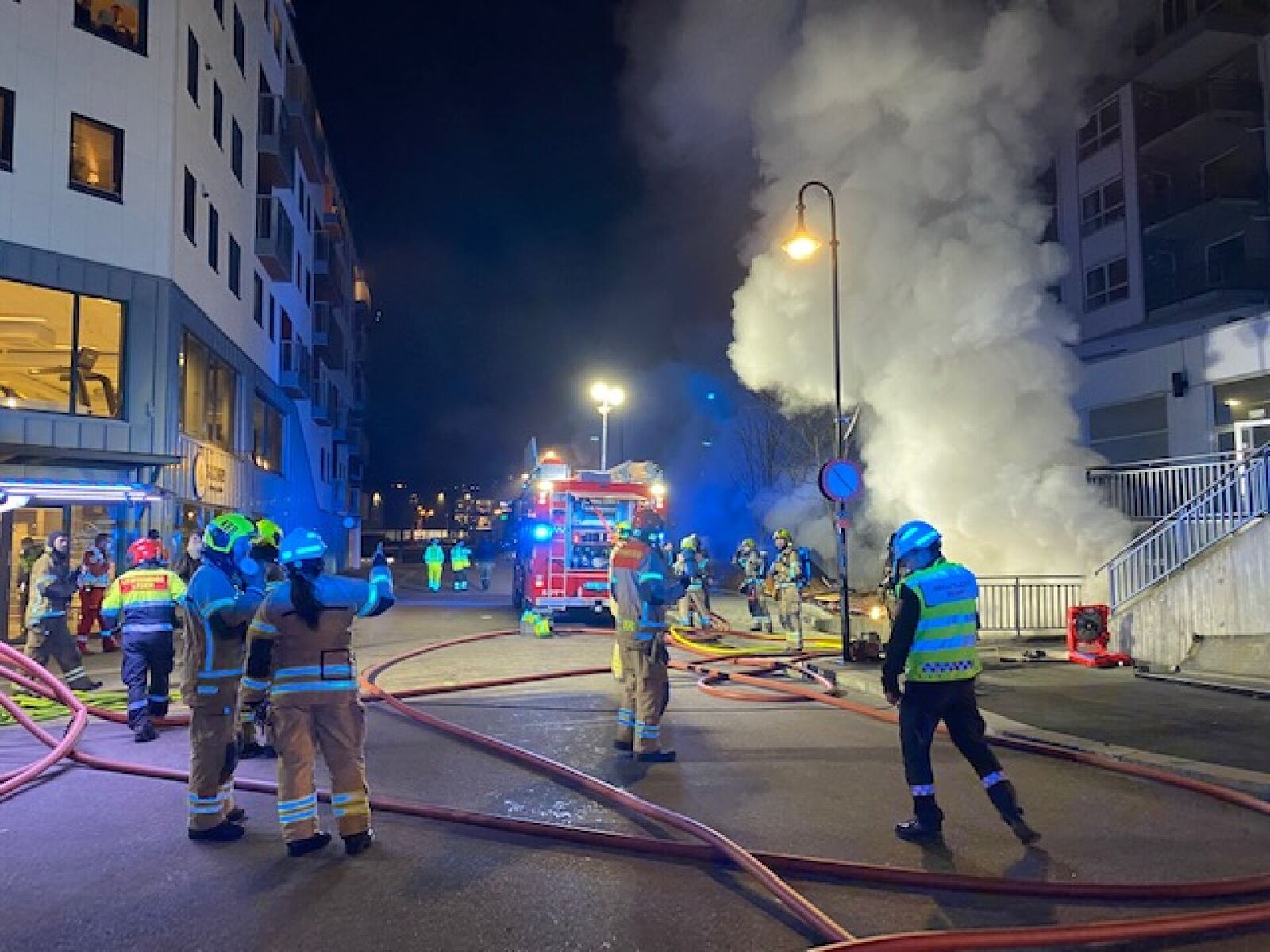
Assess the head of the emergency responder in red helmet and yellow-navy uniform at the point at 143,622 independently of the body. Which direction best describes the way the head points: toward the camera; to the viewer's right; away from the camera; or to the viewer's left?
away from the camera

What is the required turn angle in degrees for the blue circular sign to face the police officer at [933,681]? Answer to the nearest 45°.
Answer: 0° — it already faces them

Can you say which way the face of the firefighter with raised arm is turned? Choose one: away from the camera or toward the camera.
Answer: away from the camera

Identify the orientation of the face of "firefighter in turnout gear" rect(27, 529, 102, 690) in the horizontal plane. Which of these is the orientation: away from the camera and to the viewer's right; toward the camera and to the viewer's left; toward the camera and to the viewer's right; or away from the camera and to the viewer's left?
toward the camera and to the viewer's right

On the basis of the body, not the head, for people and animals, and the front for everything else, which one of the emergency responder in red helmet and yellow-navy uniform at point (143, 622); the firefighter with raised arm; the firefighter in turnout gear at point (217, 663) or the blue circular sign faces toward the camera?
the blue circular sign

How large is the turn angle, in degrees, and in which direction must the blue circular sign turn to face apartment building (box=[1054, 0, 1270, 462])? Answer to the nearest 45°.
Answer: approximately 135° to its left

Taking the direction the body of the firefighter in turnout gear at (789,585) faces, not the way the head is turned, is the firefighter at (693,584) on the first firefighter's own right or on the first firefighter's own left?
on the first firefighter's own right

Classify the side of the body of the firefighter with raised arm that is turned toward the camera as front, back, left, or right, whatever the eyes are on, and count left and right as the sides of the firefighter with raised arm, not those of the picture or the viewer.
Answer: back

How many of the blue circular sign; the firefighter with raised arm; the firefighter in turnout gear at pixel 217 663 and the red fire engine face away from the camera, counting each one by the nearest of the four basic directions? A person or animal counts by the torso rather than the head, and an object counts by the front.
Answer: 2

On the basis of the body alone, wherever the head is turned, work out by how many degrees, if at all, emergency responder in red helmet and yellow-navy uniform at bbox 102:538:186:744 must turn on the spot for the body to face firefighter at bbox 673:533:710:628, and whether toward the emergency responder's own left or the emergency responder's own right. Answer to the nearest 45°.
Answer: approximately 45° to the emergency responder's own right
